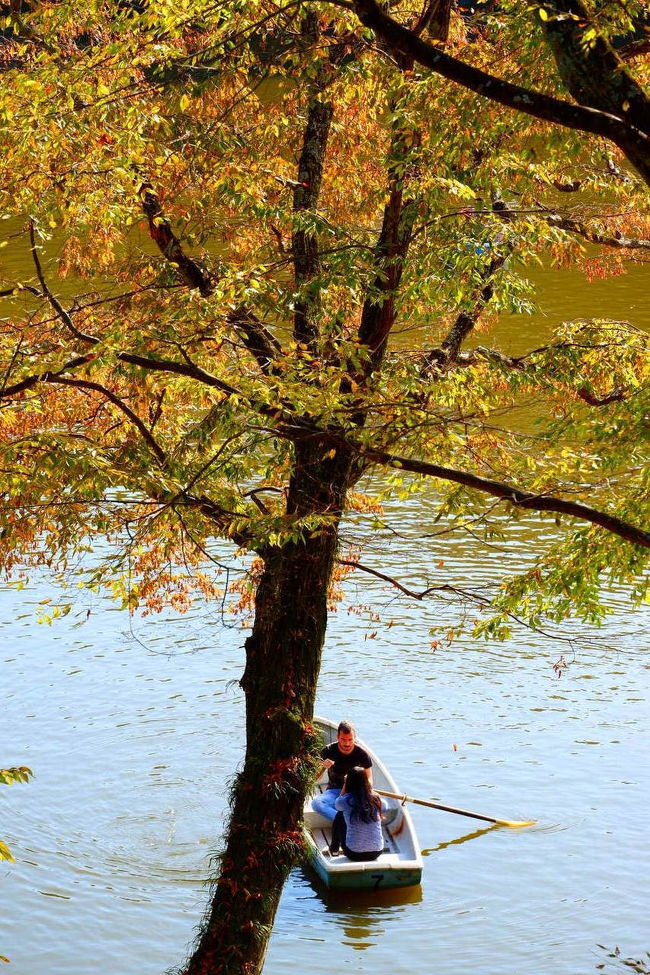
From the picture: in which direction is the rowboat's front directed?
away from the camera

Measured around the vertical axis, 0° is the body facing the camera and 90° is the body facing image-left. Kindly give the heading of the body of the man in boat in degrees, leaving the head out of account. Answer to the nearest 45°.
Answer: approximately 0°

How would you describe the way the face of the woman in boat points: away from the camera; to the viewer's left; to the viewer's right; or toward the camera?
away from the camera
